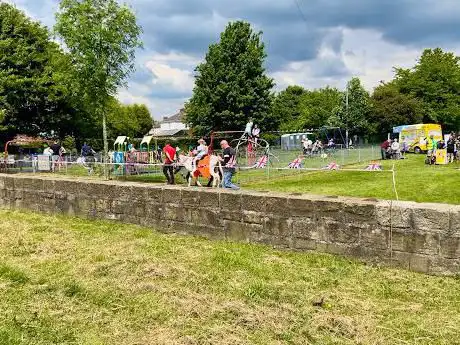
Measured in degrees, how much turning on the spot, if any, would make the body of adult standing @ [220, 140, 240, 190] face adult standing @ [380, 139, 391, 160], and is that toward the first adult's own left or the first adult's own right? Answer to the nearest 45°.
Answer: approximately 135° to the first adult's own right

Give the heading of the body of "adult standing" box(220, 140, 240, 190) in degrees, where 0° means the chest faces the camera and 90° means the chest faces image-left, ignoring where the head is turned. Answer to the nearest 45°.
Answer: approximately 90°

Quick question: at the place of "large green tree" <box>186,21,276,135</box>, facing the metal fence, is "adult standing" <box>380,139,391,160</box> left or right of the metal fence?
left

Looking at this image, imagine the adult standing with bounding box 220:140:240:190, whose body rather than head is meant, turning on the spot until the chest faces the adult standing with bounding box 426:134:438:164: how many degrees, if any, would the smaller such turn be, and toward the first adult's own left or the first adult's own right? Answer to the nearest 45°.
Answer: approximately 135° to the first adult's own right

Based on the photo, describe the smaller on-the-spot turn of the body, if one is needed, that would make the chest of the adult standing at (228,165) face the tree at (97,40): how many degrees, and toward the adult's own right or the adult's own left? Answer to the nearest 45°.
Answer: approximately 45° to the adult's own right

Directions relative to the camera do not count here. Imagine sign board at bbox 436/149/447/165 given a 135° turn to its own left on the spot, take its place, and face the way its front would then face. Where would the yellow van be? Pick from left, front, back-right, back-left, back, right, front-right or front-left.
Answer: front-left

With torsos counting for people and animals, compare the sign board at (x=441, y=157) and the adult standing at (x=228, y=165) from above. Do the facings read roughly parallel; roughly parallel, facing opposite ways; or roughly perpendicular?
roughly perpendicular

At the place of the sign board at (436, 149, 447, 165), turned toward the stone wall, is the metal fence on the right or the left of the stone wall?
right

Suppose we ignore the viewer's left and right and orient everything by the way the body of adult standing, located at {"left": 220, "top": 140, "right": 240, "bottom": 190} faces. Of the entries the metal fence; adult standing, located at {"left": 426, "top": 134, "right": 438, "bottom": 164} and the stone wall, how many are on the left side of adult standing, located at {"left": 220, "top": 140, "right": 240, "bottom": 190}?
1

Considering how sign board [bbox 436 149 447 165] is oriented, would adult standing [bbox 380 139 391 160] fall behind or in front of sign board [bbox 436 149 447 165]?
behind

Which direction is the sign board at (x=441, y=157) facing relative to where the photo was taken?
toward the camera

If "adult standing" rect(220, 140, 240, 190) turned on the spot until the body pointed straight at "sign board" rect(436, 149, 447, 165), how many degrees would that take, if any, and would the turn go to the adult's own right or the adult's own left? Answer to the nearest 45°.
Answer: approximately 135° to the adult's own right

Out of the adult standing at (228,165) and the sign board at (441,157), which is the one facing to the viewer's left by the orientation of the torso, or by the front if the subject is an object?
the adult standing

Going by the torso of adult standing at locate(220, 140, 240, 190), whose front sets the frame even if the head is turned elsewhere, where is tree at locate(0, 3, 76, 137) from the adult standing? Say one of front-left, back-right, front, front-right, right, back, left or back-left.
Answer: front-right

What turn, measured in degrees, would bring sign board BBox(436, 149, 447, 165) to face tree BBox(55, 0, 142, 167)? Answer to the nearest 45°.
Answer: approximately 45° to its right

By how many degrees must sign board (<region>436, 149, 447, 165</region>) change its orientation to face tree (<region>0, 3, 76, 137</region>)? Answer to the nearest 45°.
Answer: approximately 90° to its right
